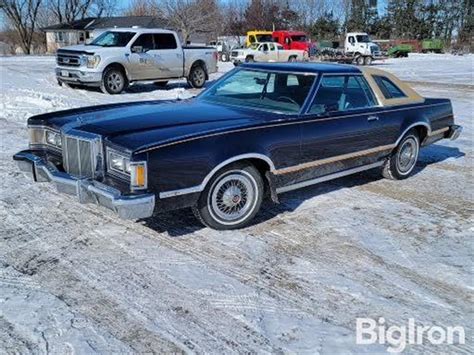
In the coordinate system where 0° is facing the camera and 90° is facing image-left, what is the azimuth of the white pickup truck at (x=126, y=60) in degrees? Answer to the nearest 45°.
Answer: approximately 45°

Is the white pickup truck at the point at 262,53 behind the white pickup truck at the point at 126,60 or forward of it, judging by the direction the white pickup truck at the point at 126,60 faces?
behind

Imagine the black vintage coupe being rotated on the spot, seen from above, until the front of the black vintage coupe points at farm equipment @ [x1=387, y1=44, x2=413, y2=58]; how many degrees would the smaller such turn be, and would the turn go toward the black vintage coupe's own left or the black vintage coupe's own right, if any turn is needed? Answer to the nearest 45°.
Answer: approximately 135° to the black vintage coupe's own right

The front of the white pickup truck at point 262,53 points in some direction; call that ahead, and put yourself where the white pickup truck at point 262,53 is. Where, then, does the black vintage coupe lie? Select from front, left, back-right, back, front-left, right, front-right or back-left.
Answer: front-left

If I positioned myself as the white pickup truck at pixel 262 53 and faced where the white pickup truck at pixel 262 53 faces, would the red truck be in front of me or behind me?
behind

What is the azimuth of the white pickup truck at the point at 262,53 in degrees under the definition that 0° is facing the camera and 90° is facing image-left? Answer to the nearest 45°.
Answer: approximately 45°

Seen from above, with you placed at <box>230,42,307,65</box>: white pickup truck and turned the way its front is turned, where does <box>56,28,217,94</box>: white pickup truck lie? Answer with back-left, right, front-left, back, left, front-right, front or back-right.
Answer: front-left

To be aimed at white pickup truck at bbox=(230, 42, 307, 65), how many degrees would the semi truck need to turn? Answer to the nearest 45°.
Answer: approximately 90° to its right

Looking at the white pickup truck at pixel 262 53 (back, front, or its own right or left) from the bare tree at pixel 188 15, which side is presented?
right

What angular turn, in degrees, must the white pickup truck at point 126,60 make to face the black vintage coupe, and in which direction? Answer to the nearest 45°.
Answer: approximately 45° to its left
